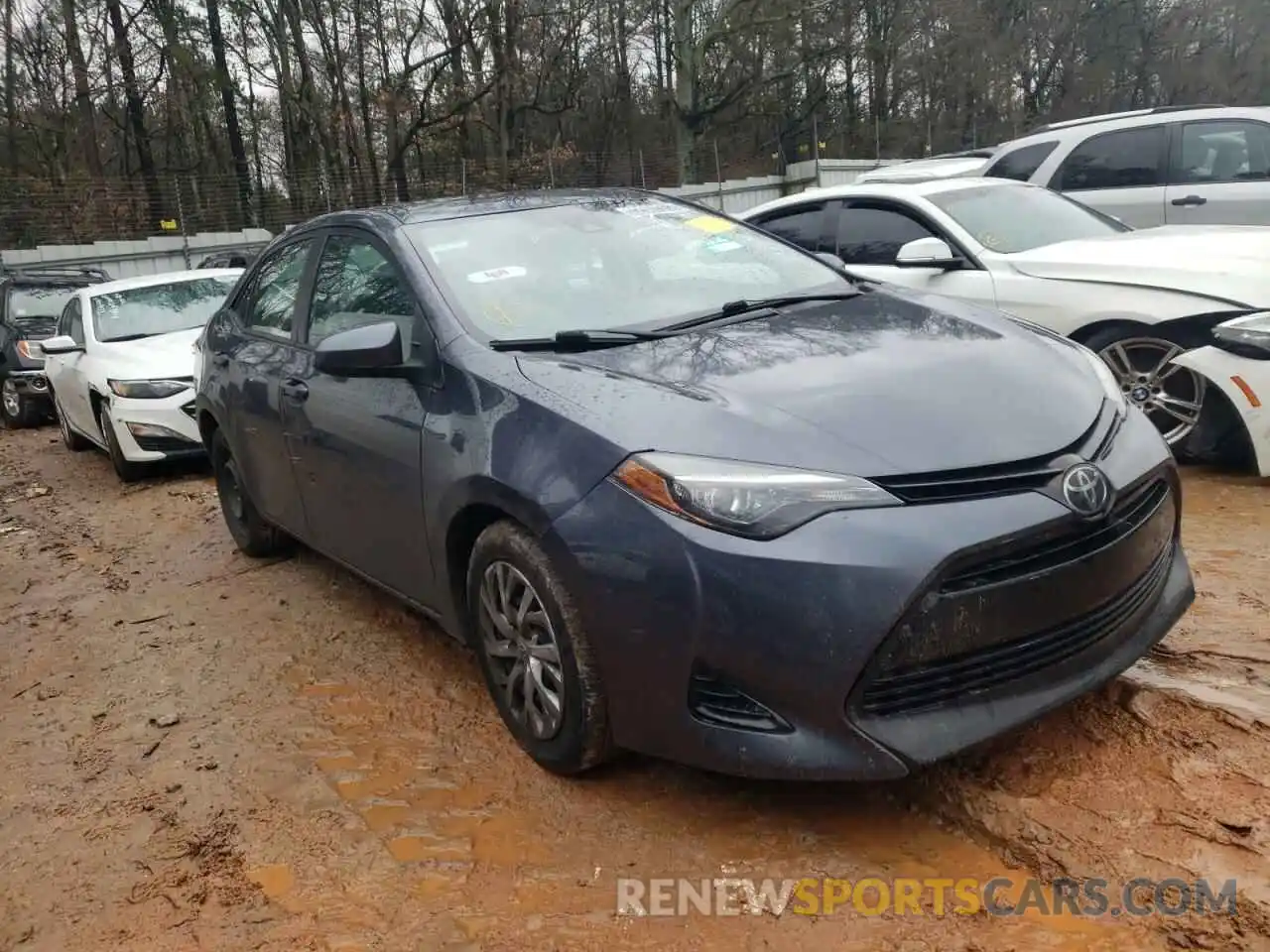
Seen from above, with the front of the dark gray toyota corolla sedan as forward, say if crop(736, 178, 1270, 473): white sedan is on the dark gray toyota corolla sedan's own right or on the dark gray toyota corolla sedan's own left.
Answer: on the dark gray toyota corolla sedan's own left

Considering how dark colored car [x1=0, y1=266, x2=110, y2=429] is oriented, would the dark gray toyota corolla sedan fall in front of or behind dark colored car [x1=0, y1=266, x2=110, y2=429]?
in front

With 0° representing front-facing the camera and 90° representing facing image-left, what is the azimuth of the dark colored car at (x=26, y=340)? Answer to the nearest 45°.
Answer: approximately 315°

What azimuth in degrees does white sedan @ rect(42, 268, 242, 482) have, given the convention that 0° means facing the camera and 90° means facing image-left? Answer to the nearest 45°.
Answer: approximately 315°

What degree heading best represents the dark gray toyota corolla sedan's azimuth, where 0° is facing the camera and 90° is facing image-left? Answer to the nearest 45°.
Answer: approximately 315°

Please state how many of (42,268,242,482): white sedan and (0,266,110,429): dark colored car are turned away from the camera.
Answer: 0

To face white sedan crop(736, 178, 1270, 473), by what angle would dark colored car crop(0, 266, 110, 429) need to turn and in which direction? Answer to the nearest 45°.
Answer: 0° — it already faces it

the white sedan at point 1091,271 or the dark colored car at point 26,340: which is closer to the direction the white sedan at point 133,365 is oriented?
the white sedan

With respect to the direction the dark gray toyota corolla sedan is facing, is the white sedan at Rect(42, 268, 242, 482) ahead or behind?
behind
